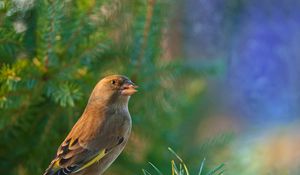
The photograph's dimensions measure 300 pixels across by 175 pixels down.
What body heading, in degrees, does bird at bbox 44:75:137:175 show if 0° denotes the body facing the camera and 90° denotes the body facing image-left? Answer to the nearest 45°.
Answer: approximately 270°
